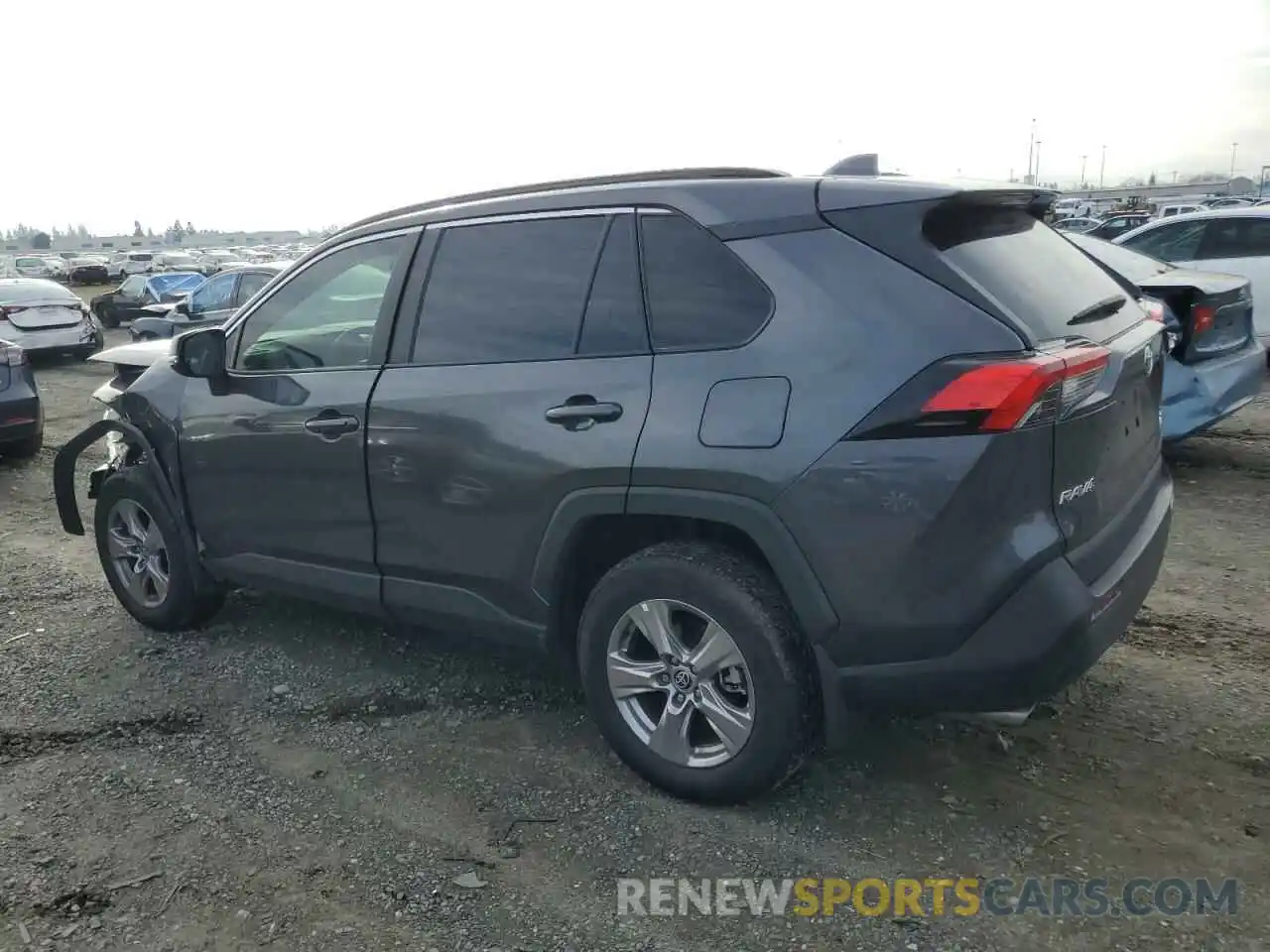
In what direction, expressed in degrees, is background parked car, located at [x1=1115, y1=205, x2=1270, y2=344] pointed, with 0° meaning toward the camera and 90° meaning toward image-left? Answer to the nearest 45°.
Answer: approximately 90°

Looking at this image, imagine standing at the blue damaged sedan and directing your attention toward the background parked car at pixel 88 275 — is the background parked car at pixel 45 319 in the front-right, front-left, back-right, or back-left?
front-left

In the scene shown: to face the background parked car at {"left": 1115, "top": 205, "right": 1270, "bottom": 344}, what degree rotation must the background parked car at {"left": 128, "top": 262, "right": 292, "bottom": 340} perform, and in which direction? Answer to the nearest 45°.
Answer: approximately 135° to its left

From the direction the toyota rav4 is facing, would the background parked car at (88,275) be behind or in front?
in front

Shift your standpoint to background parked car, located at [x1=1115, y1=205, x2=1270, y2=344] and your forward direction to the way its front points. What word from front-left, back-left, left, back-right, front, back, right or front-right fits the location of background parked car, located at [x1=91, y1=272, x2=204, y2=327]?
front

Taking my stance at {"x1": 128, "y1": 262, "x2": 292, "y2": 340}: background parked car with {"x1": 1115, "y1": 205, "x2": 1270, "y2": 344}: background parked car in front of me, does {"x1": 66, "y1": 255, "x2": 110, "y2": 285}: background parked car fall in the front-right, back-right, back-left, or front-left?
back-left

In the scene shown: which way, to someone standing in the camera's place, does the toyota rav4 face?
facing away from the viewer and to the left of the viewer

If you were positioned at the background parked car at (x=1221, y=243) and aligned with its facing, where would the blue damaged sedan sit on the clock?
The blue damaged sedan is roughly at 9 o'clock from the background parked car.

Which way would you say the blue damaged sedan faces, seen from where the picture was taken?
facing away from the viewer and to the left of the viewer

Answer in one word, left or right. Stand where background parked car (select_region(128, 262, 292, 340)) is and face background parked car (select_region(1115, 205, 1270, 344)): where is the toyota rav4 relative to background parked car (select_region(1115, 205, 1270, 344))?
right

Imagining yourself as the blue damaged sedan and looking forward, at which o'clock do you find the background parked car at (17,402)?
The background parked car is roughly at 10 o'clock from the blue damaged sedan.

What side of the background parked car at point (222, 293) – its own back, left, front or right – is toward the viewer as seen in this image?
left

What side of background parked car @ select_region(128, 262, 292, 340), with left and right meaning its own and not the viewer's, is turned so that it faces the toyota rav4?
left

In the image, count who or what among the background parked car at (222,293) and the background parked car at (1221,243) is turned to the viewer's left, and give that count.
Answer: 2
